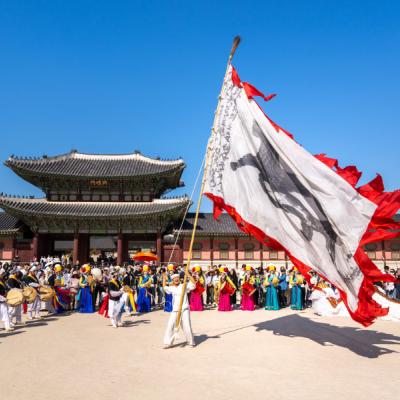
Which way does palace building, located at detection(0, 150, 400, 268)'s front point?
toward the camera

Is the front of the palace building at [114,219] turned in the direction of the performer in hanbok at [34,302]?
yes

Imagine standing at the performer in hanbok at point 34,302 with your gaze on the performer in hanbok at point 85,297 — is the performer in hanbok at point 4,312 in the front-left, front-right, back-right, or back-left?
back-right

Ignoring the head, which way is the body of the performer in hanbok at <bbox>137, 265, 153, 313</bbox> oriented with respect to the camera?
toward the camera
